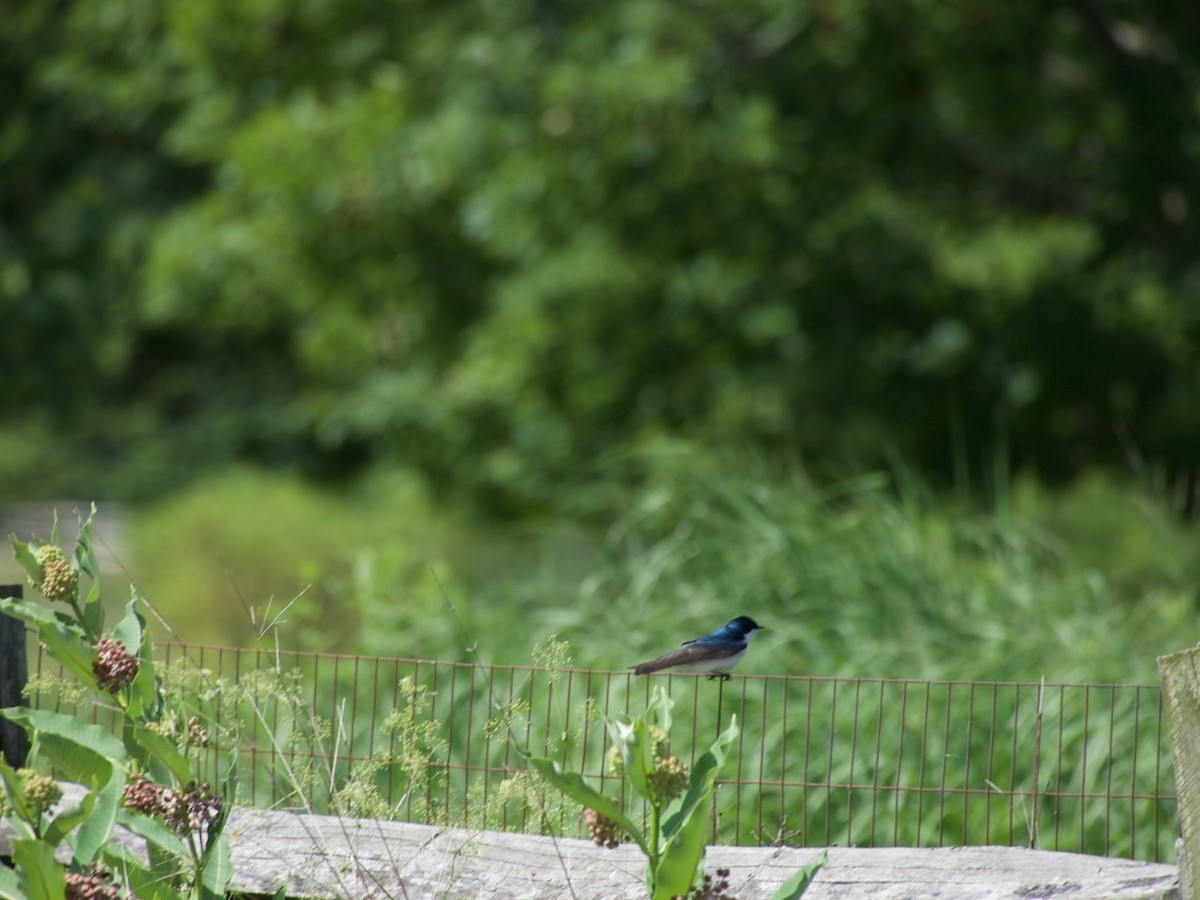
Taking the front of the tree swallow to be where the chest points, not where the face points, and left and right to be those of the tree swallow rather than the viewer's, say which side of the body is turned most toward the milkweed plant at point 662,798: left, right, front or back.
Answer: right

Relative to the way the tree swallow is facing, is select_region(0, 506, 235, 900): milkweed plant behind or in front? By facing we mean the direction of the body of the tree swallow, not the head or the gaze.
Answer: behind

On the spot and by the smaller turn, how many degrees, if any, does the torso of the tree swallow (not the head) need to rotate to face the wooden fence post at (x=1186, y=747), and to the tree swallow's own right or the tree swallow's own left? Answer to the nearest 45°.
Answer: approximately 45° to the tree swallow's own right

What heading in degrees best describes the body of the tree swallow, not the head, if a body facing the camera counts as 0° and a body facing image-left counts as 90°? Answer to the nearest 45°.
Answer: approximately 270°

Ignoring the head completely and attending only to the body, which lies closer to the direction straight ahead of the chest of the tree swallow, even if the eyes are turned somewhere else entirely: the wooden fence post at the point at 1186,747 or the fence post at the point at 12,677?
the wooden fence post

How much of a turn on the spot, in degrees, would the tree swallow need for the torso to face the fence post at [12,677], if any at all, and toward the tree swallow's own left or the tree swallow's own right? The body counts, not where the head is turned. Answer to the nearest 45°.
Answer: approximately 180°
